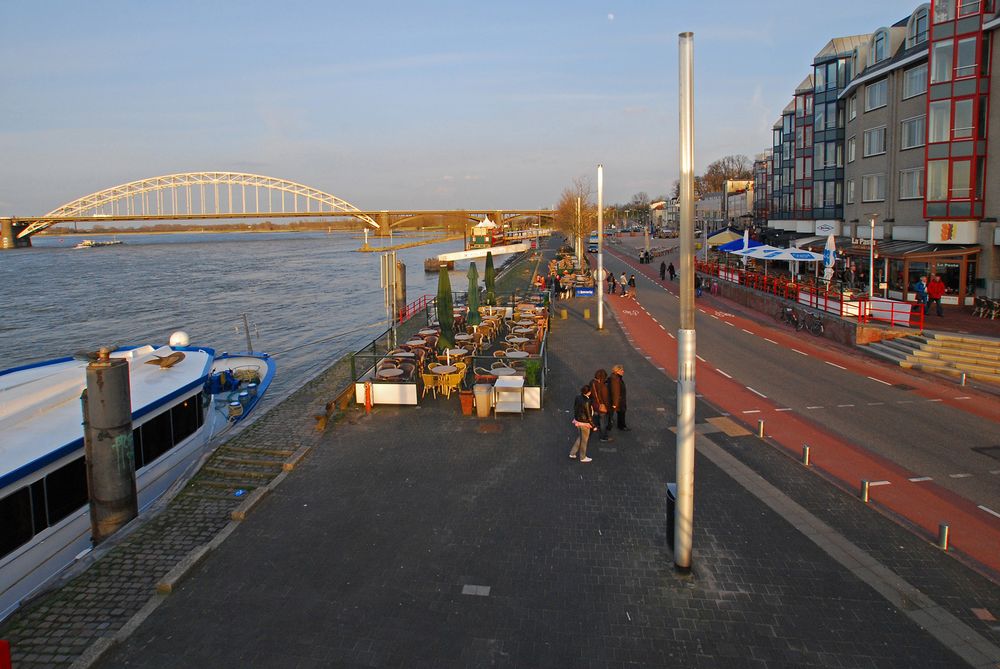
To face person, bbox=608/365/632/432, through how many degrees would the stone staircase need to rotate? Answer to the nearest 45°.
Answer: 0° — it already faces them

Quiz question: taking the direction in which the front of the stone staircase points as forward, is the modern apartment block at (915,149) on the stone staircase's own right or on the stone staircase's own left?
on the stone staircase's own right

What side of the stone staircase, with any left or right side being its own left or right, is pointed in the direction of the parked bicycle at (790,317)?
right

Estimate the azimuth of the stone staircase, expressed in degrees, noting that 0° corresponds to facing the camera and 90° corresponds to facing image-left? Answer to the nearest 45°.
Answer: approximately 45°

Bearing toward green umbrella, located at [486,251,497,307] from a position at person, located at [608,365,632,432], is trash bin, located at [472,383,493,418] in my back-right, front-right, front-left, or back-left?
front-left

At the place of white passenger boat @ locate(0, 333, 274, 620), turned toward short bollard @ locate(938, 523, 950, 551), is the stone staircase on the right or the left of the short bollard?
left

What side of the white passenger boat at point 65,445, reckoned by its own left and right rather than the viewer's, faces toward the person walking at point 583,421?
right

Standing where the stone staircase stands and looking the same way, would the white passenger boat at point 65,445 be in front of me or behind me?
in front

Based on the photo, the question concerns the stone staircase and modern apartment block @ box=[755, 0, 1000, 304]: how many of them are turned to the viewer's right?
0

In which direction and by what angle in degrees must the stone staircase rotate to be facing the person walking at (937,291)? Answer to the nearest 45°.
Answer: approximately 135° to its right

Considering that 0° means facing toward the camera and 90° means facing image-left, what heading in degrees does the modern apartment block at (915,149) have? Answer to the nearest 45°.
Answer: approximately 45°

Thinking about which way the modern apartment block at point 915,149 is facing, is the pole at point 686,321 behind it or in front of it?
in front

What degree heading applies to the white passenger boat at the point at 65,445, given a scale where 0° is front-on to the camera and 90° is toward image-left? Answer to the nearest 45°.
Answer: approximately 225°

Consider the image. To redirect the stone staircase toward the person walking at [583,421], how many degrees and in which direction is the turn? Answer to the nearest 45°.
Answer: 0° — it already faces them

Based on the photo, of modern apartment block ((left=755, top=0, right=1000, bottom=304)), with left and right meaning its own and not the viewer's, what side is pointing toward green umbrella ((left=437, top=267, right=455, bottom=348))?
front

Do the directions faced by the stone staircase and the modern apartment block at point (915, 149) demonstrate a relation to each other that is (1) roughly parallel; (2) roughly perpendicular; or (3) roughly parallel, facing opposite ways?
roughly parallel

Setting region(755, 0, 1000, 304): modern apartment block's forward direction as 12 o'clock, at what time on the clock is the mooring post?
The mooring post is roughly at 11 o'clock from the modern apartment block.

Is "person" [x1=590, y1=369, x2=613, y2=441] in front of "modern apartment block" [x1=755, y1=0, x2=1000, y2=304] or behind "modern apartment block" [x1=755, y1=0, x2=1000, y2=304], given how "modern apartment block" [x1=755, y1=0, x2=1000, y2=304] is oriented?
in front

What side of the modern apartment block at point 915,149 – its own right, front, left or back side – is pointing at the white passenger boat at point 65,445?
front

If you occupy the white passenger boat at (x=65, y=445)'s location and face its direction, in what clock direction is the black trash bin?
The black trash bin is roughly at 3 o'clock from the white passenger boat.
